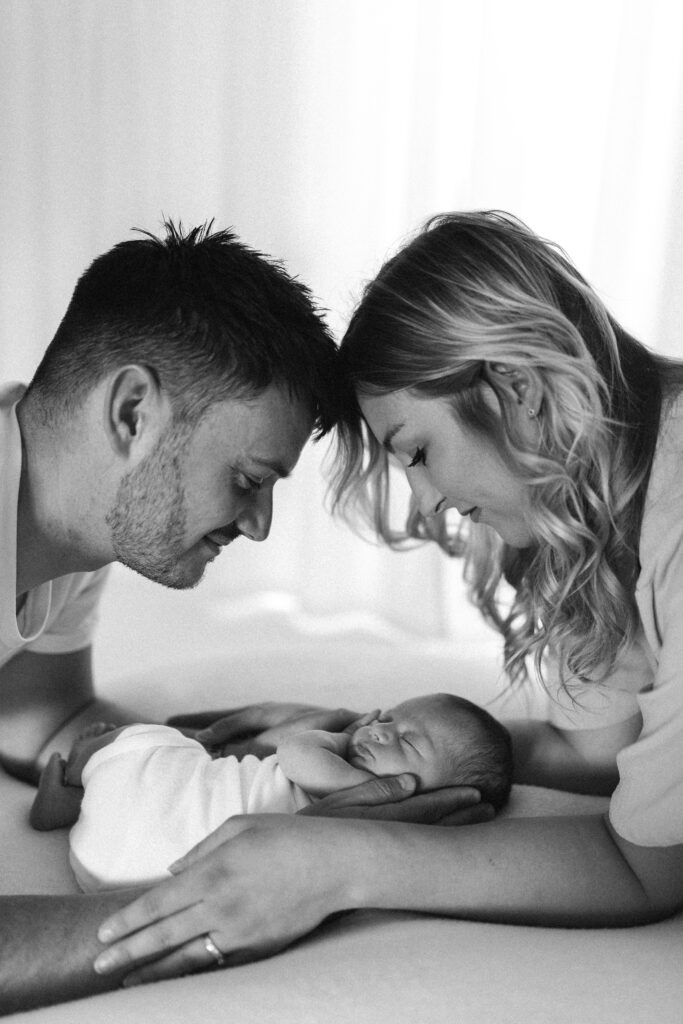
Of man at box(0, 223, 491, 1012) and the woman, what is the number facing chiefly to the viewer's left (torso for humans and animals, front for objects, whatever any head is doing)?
1

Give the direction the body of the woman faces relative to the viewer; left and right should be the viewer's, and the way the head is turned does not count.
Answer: facing to the left of the viewer

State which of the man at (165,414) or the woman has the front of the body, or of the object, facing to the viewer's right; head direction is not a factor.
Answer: the man

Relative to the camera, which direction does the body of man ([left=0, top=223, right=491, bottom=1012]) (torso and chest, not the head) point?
to the viewer's right

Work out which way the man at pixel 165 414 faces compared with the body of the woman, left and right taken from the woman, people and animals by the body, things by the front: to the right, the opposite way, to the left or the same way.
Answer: the opposite way
